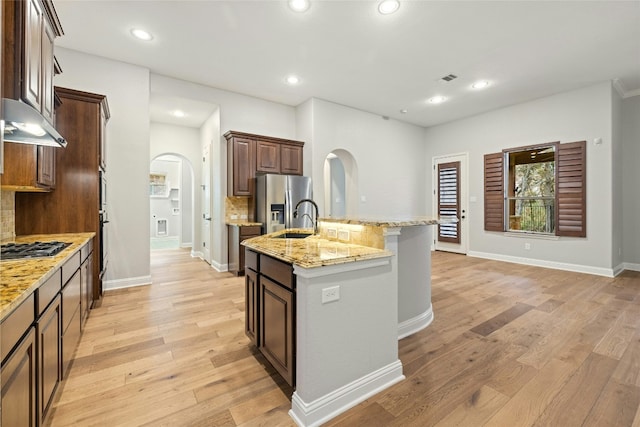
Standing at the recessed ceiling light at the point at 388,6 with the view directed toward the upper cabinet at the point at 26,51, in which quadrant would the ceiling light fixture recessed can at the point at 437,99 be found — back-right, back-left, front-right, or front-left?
back-right

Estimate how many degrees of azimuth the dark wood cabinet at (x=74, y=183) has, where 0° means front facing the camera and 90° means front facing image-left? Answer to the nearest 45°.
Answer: approximately 270°

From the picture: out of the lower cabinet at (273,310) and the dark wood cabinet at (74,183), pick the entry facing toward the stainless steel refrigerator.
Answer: the dark wood cabinet

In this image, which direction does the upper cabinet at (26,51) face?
to the viewer's right

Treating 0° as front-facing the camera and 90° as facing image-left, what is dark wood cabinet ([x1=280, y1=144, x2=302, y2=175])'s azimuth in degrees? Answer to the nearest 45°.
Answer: approximately 0°

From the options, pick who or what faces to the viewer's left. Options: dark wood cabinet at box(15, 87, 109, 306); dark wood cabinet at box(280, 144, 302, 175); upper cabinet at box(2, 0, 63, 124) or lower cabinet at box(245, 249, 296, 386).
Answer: the lower cabinet

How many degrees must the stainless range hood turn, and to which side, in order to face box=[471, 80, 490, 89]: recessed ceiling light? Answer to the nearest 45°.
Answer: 0° — it already faces it

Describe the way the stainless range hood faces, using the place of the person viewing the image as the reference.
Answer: facing to the right of the viewer

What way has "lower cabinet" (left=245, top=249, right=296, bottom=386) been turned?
to the viewer's left

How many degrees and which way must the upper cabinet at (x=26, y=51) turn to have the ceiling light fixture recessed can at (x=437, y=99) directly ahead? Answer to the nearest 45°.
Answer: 0° — it already faces it

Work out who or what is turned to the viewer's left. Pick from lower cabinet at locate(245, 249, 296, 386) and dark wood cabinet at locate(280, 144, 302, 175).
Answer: the lower cabinet
